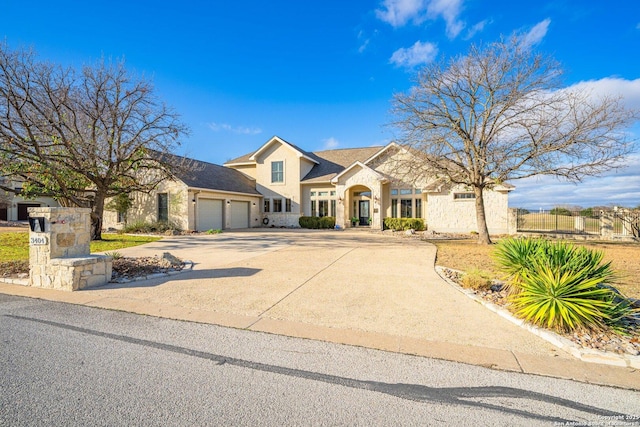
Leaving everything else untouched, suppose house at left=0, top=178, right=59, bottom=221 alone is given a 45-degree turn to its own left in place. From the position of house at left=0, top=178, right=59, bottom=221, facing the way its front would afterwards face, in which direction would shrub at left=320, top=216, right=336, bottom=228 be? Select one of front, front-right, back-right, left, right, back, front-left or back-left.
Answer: front

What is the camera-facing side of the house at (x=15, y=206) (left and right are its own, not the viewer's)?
front

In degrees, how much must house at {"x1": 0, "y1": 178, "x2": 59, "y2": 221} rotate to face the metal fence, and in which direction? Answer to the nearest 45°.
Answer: approximately 45° to its left

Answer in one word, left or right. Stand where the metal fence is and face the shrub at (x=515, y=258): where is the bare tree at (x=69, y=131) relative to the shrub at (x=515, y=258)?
right

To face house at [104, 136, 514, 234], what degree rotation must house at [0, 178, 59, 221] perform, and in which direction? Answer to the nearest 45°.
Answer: approximately 45° to its left

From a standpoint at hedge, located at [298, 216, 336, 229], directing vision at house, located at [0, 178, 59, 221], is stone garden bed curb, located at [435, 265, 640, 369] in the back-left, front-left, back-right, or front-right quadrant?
back-left

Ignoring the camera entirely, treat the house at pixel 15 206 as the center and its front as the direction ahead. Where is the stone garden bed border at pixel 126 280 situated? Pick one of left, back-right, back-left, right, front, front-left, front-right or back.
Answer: front

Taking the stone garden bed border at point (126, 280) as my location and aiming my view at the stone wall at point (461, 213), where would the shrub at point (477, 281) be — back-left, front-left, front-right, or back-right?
front-right

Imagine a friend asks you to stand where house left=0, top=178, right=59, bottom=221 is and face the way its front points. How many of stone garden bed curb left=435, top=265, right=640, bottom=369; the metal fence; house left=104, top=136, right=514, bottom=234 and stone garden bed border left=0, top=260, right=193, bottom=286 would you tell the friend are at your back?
0

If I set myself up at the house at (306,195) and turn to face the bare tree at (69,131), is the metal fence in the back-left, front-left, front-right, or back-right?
back-left

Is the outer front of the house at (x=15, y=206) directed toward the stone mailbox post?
yes

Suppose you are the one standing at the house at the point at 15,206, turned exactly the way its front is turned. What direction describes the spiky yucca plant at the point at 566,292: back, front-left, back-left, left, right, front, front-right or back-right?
front

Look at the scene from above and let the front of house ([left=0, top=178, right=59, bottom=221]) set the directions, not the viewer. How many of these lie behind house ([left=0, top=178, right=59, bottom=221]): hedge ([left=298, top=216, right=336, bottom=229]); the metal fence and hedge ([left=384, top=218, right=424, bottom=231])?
0

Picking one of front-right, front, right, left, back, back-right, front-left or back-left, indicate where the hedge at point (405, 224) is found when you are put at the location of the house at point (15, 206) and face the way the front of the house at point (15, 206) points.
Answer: front-left

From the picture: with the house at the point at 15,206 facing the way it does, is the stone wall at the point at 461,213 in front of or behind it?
in front

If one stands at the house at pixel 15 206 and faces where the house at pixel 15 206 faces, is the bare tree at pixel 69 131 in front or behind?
in front
